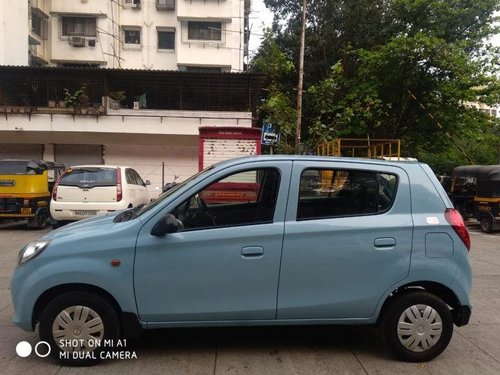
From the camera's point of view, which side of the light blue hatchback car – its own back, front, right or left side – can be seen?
left

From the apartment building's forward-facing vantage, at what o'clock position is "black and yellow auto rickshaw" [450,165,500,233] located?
The black and yellow auto rickshaw is roughly at 11 o'clock from the apartment building.

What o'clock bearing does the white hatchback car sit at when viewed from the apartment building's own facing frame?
The white hatchback car is roughly at 12 o'clock from the apartment building.

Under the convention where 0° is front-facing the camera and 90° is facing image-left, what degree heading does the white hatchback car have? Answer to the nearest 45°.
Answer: approximately 225°

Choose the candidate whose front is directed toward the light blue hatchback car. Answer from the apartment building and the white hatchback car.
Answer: the apartment building

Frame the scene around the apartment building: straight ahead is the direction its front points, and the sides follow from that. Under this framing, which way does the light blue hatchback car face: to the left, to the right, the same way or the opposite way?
to the right

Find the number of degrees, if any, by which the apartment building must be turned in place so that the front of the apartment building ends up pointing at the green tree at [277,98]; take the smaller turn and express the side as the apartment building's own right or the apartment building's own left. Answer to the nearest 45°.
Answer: approximately 45° to the apartment building's own left

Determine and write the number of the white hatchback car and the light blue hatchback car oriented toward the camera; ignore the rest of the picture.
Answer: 0

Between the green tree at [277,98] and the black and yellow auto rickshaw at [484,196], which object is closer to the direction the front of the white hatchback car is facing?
the green tree

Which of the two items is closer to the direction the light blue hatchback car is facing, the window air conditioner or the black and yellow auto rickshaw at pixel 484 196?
the window air conditioner

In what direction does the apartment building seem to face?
toward the camera

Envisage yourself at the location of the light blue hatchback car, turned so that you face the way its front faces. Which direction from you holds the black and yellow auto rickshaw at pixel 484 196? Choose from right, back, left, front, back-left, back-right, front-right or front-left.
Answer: back-right

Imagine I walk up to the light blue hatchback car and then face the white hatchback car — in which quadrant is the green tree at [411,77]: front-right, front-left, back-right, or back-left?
front-right

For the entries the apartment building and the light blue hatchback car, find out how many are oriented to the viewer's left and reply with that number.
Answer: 1

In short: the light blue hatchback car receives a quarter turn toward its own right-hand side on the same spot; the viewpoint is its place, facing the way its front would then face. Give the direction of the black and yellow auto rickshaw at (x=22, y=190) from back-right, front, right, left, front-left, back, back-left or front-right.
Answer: front-left
